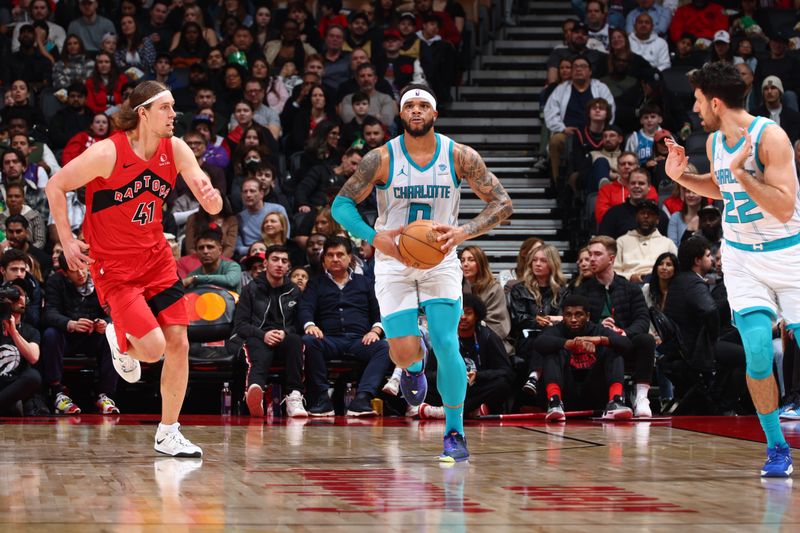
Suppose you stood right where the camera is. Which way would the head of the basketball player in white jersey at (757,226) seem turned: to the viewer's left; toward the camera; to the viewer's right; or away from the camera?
to the viewer's left

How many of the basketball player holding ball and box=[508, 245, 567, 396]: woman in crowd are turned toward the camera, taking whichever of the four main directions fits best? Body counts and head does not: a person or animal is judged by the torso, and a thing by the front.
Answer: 2

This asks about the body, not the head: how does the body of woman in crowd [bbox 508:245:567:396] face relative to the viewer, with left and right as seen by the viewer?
facing the viewer

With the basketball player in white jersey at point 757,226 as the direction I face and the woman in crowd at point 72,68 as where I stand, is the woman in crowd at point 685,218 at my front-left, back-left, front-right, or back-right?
front-left

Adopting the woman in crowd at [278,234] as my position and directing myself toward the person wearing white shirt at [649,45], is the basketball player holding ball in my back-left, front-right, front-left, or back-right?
back-right

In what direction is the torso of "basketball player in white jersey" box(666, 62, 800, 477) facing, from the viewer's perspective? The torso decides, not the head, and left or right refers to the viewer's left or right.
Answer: facing the viewer and to the left of the viewer

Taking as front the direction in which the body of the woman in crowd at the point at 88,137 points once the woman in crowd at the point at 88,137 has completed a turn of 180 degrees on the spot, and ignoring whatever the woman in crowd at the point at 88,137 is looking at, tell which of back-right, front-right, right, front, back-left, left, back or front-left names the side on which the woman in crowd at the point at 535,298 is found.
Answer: back

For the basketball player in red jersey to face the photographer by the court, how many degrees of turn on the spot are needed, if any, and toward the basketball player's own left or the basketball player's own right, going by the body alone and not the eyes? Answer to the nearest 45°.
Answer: approximately 135° to the basketball player's own left

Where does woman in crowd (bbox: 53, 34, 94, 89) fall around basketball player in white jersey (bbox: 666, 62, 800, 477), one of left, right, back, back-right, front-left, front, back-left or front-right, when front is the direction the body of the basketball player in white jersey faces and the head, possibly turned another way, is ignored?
right

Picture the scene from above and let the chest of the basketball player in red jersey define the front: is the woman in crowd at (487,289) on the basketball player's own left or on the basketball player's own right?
on the basketball player's own left

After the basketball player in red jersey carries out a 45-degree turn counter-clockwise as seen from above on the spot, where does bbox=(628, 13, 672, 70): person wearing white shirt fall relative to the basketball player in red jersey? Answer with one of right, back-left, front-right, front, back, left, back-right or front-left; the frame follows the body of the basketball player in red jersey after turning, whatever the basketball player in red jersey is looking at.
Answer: front-left

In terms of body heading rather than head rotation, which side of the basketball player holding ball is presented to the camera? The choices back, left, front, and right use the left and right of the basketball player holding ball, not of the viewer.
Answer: front
